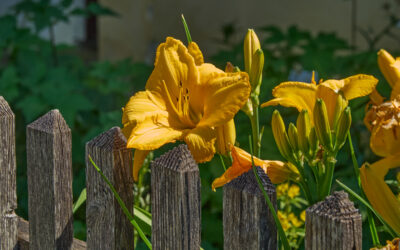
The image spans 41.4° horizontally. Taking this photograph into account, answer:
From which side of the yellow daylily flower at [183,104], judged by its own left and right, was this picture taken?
front
